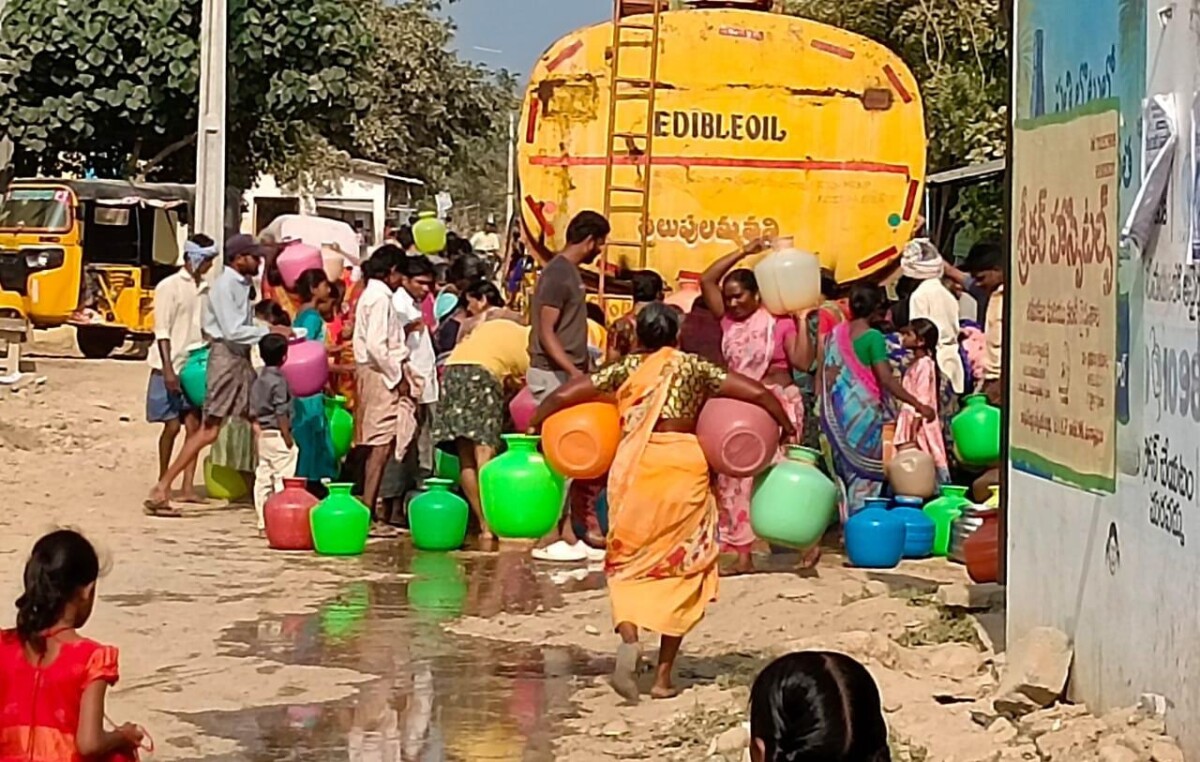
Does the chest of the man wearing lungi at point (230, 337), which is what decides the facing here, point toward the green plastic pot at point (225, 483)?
no

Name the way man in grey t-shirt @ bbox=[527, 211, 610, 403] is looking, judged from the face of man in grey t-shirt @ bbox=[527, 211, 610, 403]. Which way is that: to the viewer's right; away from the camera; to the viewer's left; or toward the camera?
to the viewer's right

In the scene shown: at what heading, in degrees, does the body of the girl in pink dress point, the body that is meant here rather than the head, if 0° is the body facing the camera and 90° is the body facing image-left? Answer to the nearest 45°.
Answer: approximately 90°

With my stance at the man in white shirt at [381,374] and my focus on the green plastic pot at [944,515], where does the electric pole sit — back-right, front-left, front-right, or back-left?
back-left

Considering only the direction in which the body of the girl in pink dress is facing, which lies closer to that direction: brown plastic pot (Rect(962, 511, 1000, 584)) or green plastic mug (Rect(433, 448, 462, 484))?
the green plastic mug

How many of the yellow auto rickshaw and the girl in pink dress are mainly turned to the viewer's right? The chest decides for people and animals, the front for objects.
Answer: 0

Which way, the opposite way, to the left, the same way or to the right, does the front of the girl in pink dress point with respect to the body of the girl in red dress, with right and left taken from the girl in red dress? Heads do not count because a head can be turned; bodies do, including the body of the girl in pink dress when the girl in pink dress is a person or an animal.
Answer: to the left

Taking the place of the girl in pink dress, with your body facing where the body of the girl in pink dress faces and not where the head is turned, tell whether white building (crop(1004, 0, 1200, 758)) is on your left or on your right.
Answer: on your left

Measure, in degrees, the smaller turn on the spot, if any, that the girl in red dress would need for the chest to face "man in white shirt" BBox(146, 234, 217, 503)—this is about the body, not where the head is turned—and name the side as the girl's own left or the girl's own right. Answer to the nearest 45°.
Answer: approximately 45° to the girl's own left

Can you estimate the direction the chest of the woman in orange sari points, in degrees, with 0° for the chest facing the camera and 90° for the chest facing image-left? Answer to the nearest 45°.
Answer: approximately 180°

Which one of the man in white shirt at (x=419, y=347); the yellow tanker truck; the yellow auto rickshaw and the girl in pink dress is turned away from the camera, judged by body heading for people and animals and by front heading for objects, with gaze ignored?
the yellow tanker truck

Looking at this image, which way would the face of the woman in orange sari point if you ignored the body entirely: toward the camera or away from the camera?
away from the camera

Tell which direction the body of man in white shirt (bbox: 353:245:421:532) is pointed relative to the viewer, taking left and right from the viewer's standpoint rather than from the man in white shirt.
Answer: facing to the right of the viewer

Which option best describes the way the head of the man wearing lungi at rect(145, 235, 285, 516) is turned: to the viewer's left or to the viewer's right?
to the viewer's right
